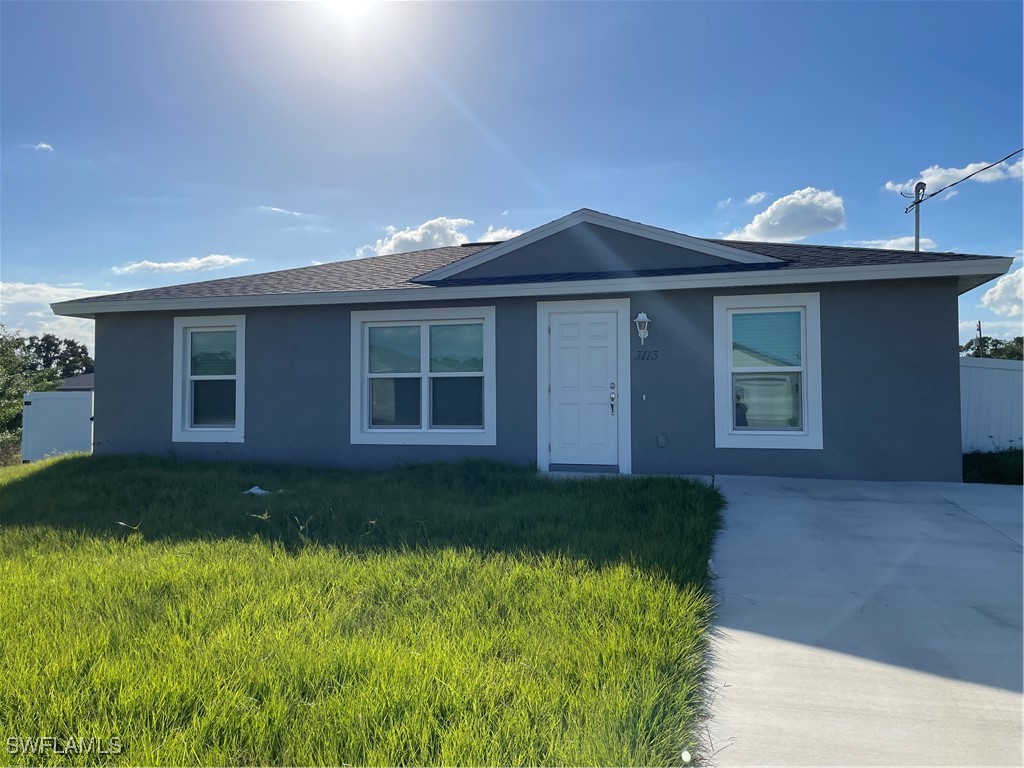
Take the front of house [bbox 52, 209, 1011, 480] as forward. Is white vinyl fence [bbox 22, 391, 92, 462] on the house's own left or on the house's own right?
on the house's own right

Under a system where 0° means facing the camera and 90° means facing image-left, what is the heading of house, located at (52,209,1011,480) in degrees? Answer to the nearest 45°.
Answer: approximately 0°

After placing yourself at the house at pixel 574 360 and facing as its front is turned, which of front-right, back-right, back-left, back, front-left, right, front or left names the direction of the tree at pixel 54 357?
back-right

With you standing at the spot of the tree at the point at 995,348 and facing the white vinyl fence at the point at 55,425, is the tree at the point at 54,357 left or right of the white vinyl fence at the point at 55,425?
right

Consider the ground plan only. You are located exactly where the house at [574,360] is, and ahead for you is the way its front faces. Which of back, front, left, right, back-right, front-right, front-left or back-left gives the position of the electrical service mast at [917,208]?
back-left

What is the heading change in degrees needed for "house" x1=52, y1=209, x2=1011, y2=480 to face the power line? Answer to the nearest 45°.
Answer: approximately 135° to its left
